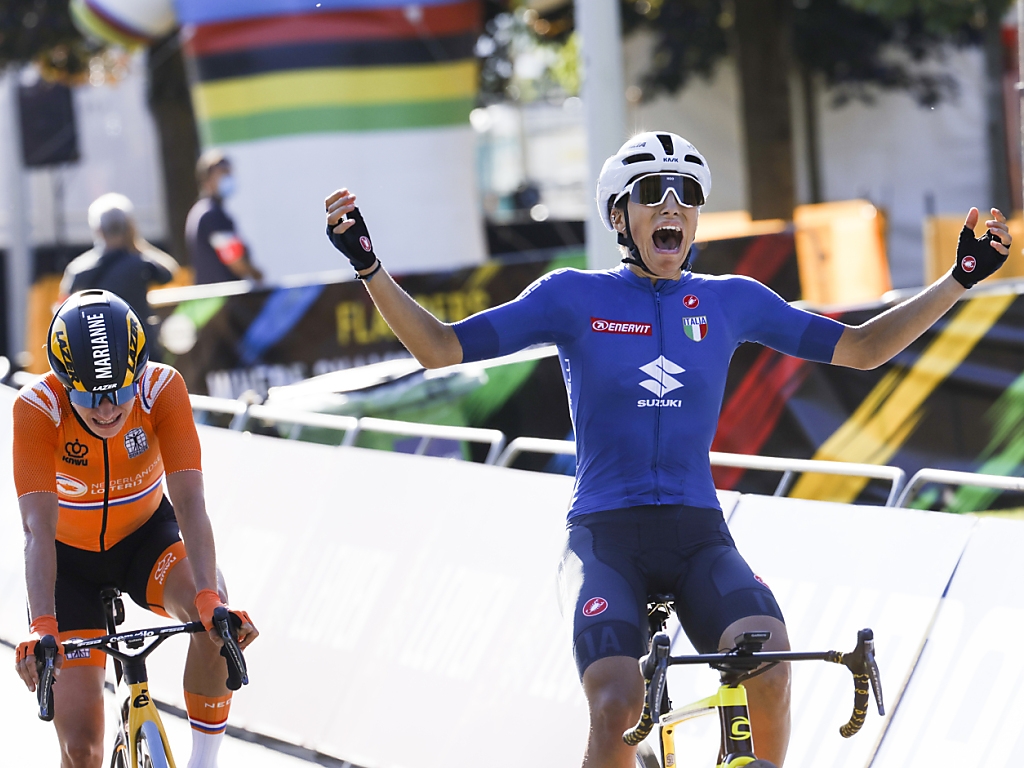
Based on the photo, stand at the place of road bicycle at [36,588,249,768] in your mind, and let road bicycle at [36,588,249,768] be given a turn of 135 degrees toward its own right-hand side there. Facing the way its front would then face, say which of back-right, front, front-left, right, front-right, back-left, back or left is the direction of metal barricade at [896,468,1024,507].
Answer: back-right

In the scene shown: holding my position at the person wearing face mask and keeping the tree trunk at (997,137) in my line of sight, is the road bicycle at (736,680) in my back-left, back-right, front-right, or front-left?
back-right

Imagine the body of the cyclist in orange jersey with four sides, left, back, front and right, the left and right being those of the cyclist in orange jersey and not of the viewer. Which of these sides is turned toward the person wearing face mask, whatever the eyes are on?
back

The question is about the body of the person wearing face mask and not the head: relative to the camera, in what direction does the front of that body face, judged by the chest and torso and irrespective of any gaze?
to the viewer's right

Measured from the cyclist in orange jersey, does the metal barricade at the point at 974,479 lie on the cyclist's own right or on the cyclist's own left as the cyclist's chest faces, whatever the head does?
on the cyclist's own left

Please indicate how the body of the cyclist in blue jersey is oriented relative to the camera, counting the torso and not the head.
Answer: toward the camera

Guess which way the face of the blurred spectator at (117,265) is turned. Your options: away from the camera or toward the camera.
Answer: away from the camera

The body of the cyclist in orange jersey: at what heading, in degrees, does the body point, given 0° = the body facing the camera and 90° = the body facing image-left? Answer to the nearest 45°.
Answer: approximately 0°
